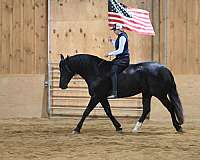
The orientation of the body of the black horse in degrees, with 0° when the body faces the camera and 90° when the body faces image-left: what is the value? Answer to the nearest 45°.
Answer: approximately 90°

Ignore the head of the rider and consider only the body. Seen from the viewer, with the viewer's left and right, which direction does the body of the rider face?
facing to the left of the viewer
